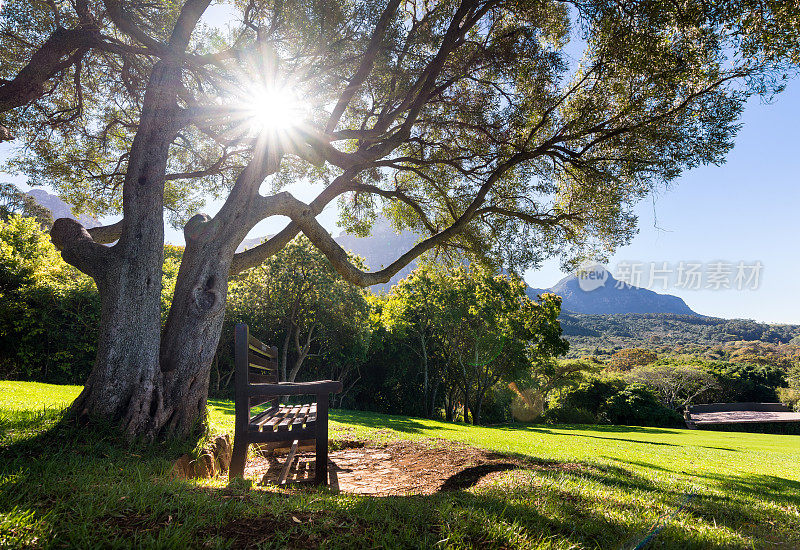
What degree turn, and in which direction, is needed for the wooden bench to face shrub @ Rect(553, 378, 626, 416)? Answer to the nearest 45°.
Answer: approximately 45° to its left

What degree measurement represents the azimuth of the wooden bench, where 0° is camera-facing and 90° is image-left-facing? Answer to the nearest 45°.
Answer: approximately 270°

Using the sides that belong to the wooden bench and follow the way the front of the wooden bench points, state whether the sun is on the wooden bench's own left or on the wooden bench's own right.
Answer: on the wooden bench's own left

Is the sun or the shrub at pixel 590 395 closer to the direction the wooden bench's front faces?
the shrub

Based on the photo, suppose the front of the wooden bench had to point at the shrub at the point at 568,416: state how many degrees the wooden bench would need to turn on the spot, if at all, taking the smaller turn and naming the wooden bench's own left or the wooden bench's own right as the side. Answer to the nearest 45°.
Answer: approximately 45° to the wooden bench's own left

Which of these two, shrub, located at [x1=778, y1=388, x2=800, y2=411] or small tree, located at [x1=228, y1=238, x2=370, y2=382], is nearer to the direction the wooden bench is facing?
the shrub

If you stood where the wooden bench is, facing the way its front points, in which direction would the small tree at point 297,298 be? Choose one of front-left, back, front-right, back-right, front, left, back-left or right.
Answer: left
